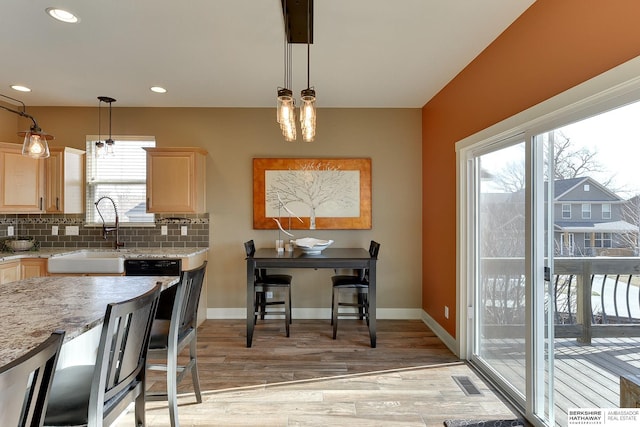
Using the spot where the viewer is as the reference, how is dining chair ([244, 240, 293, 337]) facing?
facing to the right of the viewer

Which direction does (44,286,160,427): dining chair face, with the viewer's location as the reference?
facing away from the viewer and to the left of the viewer

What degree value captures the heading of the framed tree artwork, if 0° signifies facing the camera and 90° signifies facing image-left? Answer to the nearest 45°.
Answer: approximately 0°

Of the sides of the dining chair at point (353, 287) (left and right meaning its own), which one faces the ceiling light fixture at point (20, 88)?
front

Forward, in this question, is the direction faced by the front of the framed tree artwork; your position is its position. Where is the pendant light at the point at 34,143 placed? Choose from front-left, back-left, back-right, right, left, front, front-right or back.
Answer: front-right

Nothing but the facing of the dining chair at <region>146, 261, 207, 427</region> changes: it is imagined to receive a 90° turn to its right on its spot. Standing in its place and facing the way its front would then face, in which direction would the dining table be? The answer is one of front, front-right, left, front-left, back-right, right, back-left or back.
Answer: front

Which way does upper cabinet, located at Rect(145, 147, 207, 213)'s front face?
toward the camera

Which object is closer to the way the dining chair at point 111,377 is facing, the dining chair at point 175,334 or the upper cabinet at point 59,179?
the upper cabinet

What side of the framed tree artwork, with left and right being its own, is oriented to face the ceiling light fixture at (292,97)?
front

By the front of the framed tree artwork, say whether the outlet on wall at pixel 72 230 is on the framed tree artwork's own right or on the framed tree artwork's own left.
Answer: on the framed tree artwork's own right

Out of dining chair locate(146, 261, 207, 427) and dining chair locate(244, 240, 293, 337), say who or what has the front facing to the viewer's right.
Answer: dining chair locate(244, 240, 293, 337)

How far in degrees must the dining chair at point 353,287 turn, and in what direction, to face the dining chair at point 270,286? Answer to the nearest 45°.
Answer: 0° — it already faces it

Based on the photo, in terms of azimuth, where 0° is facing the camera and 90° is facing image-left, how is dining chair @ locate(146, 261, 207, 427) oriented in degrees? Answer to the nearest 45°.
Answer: approximately 135°

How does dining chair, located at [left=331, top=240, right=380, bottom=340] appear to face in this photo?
to the viewer's left

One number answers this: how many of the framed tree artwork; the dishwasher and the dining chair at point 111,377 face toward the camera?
2
